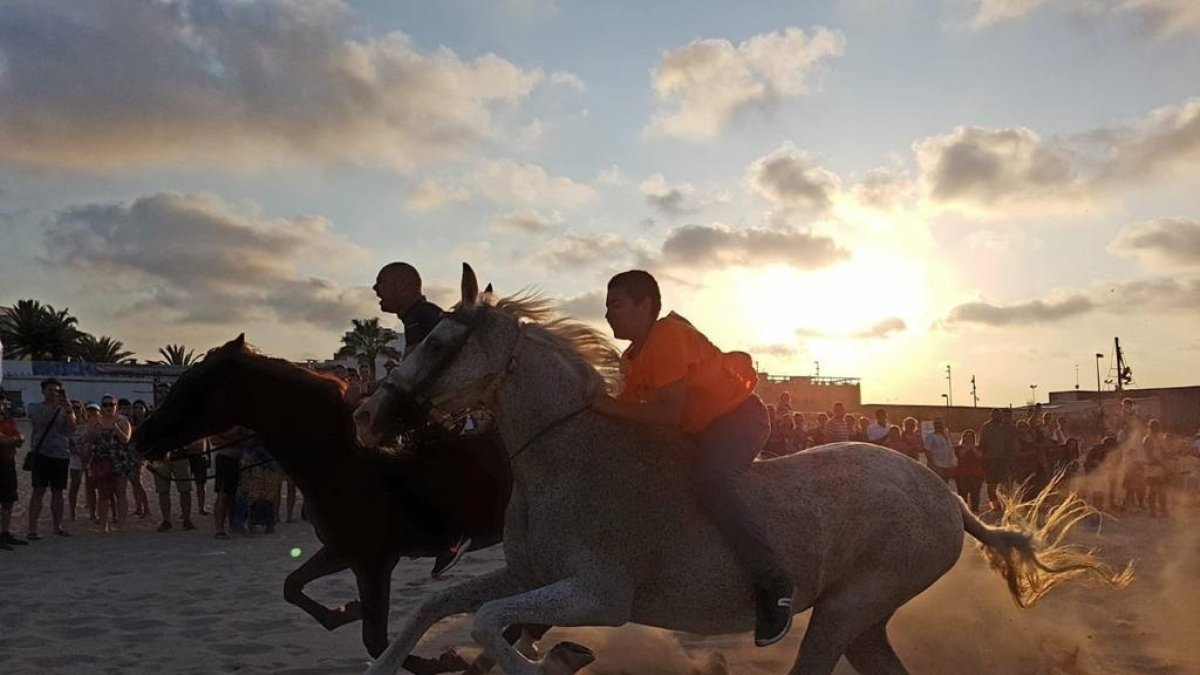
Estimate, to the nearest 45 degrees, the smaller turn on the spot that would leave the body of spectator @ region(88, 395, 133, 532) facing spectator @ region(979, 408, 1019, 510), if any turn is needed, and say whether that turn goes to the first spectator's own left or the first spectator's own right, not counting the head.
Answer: approximately 90° to the first spectator's own left

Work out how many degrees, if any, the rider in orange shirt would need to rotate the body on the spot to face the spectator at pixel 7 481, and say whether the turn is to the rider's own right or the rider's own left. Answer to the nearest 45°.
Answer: approximately 45° to the rider's own right

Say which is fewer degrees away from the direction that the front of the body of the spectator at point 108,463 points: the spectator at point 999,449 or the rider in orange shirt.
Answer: the rider in orange shirt

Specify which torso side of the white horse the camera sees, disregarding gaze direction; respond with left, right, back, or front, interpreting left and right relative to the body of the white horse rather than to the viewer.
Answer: left

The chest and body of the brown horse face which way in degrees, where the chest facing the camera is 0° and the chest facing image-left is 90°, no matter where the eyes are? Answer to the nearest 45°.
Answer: approximately 90°

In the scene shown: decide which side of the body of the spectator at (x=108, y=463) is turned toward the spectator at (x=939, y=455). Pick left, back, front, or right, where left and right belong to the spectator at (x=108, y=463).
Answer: left

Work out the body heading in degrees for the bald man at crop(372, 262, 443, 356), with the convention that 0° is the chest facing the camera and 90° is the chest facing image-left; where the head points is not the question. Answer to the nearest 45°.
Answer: approximately 90°

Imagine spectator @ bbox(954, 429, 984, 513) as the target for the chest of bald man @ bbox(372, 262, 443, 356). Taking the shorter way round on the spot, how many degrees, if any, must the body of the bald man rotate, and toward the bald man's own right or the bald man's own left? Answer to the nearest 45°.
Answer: approximately 135° to the bald man's own right

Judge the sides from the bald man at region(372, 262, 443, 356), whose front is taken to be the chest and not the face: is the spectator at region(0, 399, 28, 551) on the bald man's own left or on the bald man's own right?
on the bald man's own right

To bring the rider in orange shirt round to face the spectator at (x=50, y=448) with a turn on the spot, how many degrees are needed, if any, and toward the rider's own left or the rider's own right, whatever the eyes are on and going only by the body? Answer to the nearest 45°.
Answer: approximately 45° to the rider's own right

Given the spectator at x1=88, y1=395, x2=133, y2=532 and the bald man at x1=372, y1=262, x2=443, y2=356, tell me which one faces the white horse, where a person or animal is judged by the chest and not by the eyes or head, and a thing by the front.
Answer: the spectator

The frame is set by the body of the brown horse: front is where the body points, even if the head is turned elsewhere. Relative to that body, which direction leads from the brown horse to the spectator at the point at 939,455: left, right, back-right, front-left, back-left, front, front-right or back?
back-right

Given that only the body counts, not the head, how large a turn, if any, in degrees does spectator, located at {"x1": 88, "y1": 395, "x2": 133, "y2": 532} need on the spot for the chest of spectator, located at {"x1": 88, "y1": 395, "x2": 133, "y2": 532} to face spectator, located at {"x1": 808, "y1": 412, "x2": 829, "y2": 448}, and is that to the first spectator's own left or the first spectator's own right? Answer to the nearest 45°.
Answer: approximately 90° to the first spectator's own left

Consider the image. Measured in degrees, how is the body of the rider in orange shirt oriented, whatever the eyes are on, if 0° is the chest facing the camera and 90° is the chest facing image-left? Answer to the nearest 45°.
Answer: approximately 90°

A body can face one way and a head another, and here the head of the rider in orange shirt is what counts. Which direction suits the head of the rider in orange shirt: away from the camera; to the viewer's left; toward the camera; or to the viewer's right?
to the viewer's left
